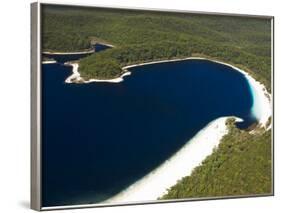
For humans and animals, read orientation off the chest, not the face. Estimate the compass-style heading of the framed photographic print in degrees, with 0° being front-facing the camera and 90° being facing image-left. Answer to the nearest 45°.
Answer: approximately 315°
